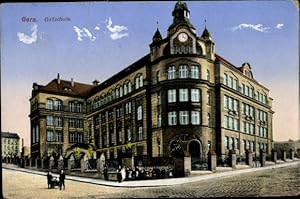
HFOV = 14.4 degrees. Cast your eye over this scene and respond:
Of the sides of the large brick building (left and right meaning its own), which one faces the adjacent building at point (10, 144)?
right

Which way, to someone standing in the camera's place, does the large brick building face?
facing the viewer
